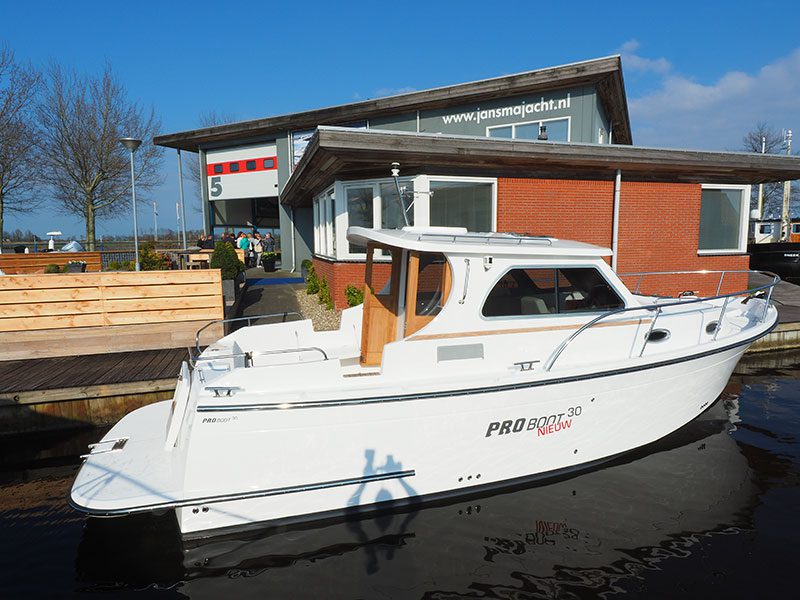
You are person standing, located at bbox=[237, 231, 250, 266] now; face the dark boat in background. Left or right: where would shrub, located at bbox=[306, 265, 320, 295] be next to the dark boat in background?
right
